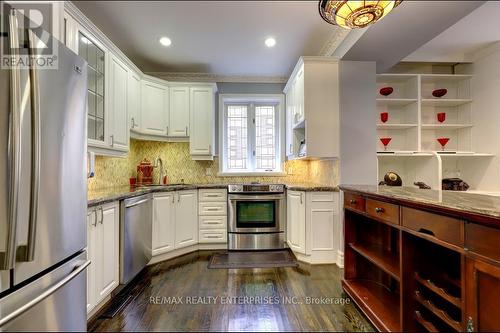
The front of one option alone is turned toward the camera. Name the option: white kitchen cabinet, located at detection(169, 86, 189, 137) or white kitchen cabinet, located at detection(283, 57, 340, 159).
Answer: white kitchen cabinet, located at detection(169, 86, 189, 137)

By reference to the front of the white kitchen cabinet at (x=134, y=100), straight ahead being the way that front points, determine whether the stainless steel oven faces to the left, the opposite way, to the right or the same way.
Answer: to the right

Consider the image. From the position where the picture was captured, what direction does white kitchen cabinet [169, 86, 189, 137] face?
facing the viewer

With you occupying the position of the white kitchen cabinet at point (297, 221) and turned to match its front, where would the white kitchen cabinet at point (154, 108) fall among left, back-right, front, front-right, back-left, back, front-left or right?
front-right

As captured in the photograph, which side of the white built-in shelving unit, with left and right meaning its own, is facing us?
front

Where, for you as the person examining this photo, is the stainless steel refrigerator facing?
facing the viewer and to the right of the viewer

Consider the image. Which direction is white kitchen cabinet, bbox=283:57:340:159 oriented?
to the viewer's left

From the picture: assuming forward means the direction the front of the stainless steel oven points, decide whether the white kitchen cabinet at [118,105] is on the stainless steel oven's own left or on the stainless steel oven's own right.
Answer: on the stainless steel oven's own right

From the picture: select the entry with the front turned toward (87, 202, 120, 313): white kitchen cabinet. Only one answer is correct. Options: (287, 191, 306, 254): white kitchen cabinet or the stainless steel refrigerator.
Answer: (287, 191, 306, 254): white kitchen cabinet

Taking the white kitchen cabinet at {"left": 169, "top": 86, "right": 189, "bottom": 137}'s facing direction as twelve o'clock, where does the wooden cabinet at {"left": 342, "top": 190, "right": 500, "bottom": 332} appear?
The wooden cabinet is roughly at 11 o'clock from the white kitchen cabinet.

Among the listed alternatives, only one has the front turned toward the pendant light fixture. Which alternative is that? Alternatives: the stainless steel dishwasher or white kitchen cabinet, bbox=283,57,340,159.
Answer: the stainless steel dishwasher
